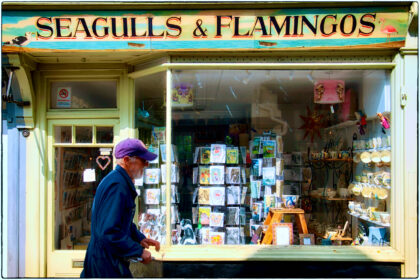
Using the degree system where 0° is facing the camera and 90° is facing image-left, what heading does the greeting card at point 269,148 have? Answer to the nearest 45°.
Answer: approximately 0°

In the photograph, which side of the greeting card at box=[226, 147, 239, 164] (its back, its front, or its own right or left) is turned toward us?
front

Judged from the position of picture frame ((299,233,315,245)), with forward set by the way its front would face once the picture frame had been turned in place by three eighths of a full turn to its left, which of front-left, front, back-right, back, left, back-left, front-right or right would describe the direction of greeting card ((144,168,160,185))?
back-left

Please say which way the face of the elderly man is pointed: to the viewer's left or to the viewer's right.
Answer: to the viewer's right

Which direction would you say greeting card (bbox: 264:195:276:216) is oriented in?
toward the camera

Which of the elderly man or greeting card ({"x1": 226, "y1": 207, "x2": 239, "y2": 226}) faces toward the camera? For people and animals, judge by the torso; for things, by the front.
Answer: the greeting card

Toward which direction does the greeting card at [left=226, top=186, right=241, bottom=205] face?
toward the camera

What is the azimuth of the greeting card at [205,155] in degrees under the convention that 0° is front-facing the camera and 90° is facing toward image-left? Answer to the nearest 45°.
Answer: approximately 0°

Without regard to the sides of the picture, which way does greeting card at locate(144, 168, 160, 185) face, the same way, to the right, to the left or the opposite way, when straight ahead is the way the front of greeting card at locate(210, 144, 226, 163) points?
the same way

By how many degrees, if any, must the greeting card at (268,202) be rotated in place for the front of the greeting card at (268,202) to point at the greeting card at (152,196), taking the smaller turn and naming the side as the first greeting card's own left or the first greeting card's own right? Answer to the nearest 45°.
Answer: approximately 90° to the first greeting card's own right

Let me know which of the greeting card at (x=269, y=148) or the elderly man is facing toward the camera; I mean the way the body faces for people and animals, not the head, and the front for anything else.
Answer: the greeting card
